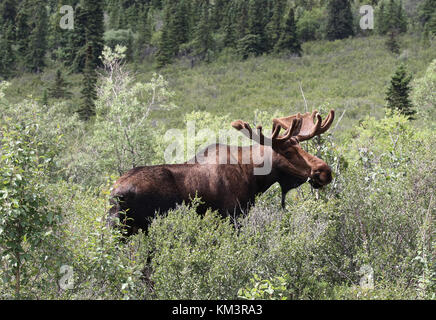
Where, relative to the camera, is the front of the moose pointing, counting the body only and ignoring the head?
to the viewer's right

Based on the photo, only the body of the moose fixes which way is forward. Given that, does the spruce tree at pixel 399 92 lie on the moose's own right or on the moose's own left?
on the moose's own left
